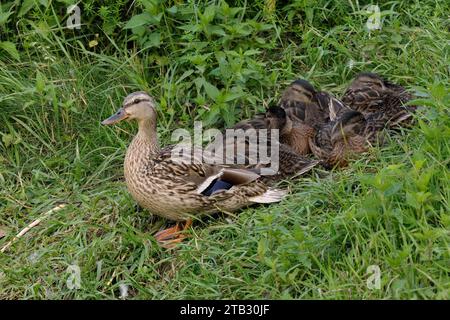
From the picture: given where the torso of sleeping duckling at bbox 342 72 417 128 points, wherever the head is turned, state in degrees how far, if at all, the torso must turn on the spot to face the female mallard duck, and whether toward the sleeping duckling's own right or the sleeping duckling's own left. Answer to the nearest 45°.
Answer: approximately 45° to the sleeping duckling's own left

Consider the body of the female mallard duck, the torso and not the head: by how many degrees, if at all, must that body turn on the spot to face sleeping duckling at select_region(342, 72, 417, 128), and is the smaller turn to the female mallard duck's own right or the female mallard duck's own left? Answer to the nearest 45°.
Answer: approximately 135° to the female mallard duck's own right

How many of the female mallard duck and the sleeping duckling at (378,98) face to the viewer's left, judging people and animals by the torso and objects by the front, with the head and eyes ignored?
2

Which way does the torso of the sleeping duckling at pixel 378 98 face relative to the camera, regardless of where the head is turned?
to the viewer's left

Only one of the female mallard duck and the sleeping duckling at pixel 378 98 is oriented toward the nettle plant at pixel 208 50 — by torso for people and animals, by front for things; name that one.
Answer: the sleeping duckling

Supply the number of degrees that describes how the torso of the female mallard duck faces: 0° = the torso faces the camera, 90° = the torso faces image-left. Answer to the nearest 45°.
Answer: approximately 90°

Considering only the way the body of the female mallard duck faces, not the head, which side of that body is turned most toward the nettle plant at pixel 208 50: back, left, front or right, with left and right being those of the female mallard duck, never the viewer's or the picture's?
right

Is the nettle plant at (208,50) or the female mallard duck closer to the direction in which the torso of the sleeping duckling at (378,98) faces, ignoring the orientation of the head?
the nettle plant

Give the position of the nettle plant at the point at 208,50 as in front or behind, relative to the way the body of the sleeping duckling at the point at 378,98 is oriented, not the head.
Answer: in front
